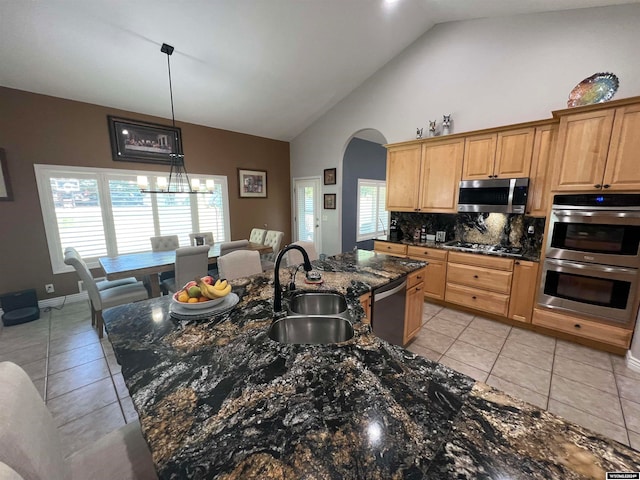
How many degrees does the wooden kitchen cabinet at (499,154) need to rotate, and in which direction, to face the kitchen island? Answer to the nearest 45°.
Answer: approximately 45° to its left

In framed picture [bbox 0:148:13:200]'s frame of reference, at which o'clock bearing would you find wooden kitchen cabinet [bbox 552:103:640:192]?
The wooden kitchen cabinet is roughly at 11 o'clock from the framed picture.

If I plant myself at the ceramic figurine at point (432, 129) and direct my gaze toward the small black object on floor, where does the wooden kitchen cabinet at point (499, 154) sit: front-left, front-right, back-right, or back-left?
back-left

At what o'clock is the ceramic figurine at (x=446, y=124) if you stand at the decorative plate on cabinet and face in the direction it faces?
The ceramic figurine is roughly at 3 o'clock from the decorative plate on cabinet.

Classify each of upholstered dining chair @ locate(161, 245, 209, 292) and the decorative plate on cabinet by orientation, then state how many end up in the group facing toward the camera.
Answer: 1

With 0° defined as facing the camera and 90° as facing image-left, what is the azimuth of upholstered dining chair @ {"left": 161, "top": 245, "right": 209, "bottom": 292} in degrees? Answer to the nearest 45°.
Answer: approximately 135°

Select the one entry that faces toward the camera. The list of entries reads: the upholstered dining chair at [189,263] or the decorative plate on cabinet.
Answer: the decorative plate on cabinet

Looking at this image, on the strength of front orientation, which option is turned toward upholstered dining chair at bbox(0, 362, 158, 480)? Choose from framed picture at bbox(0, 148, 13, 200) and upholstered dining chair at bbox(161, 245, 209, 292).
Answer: the framed picture

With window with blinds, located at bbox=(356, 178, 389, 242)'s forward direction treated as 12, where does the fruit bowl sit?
The fruit bowl is roughly at 2 o'clock from the window with blinds.

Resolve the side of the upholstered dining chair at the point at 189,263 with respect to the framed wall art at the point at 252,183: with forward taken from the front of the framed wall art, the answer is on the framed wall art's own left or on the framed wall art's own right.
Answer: on the framed wall art's own right

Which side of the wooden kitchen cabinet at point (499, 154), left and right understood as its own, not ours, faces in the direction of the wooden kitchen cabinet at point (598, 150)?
left

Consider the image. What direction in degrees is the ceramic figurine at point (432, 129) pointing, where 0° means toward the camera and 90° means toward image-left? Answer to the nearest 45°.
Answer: approximately 45°

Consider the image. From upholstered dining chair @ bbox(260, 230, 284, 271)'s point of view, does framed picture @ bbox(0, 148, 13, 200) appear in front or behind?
in front

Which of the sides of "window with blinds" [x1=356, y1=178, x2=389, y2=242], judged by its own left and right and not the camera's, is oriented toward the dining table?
right
